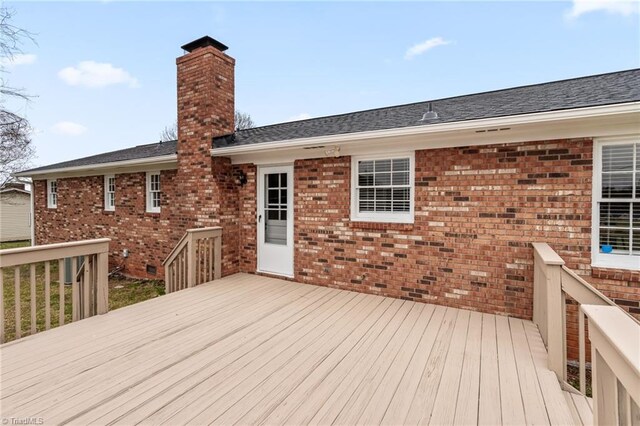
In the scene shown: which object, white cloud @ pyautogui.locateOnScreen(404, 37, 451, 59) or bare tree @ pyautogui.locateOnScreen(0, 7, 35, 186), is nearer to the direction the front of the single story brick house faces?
the white cloud

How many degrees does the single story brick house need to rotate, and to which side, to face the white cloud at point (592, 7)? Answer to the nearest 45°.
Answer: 0° — it already faces it

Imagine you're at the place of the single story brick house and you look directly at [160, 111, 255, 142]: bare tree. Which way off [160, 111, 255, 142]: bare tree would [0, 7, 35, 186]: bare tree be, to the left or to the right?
left

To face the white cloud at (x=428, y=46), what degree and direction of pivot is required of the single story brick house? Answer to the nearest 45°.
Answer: approximately 45° to its left

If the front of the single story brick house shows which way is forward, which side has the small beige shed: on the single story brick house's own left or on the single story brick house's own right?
on the single story brick house's own left

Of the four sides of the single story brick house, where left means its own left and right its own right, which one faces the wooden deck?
back

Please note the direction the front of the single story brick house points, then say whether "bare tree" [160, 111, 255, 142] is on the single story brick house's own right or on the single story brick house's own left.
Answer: on the single story brick house's own left

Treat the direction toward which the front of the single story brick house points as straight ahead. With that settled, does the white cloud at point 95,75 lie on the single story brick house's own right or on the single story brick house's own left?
on the single story brick house's own left
